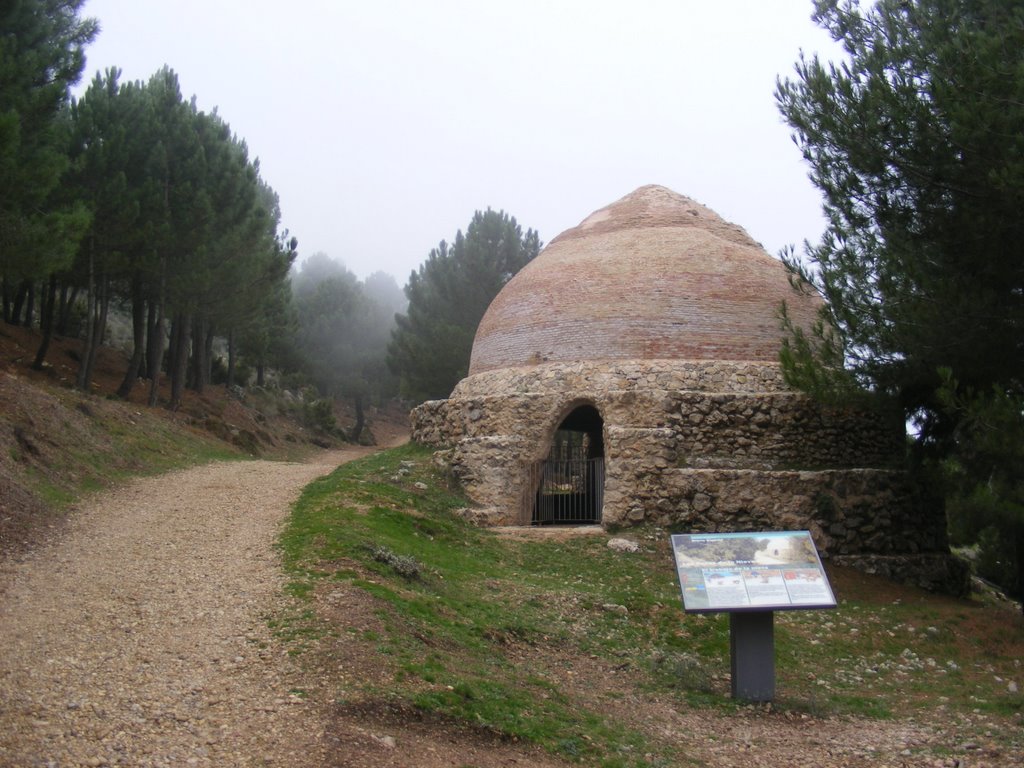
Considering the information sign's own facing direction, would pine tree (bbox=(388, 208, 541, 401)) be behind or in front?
behind

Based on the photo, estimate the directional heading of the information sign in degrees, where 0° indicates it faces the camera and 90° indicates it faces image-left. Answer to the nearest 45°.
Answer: approximately 0°

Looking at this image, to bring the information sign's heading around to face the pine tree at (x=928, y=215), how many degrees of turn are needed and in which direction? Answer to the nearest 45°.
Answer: approximately 135° to its left

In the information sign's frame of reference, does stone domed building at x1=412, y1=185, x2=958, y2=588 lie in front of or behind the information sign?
behind

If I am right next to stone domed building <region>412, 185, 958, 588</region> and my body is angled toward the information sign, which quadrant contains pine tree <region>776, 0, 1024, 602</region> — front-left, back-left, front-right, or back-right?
front-left

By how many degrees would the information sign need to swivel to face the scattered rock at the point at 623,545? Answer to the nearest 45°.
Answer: approximately 180°
